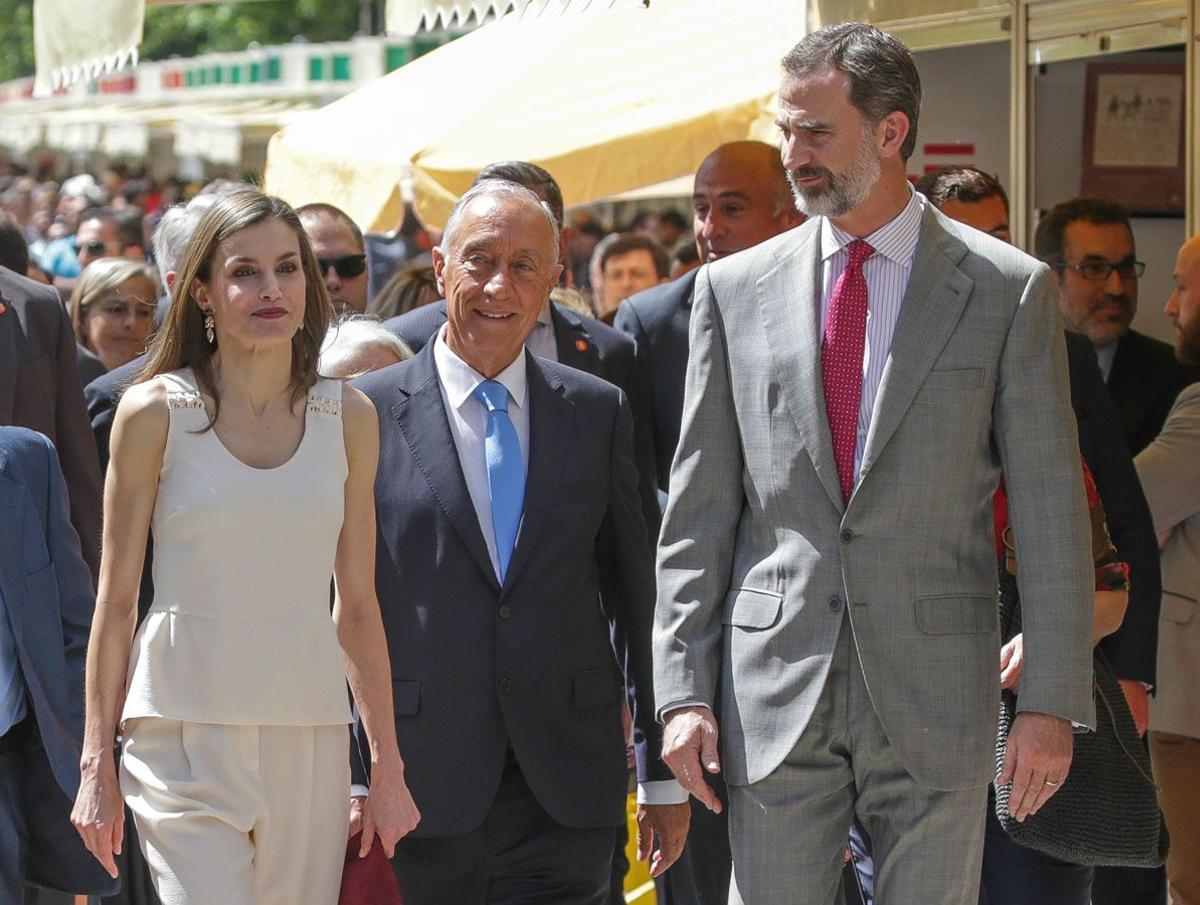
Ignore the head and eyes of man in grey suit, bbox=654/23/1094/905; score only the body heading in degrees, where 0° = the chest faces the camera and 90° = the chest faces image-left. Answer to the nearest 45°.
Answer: approximately 0°

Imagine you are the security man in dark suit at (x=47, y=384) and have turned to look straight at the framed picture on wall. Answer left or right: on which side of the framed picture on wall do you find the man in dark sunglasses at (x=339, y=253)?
left

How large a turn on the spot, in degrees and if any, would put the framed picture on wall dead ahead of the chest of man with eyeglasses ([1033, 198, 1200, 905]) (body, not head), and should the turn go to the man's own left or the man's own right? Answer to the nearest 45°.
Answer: approximately 135° to the man's own left

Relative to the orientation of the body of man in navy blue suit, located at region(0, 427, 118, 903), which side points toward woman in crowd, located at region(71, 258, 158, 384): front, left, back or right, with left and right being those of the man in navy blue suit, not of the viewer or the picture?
back

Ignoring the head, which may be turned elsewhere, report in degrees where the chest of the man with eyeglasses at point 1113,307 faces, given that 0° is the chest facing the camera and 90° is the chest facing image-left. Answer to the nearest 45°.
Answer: approximately 315°
